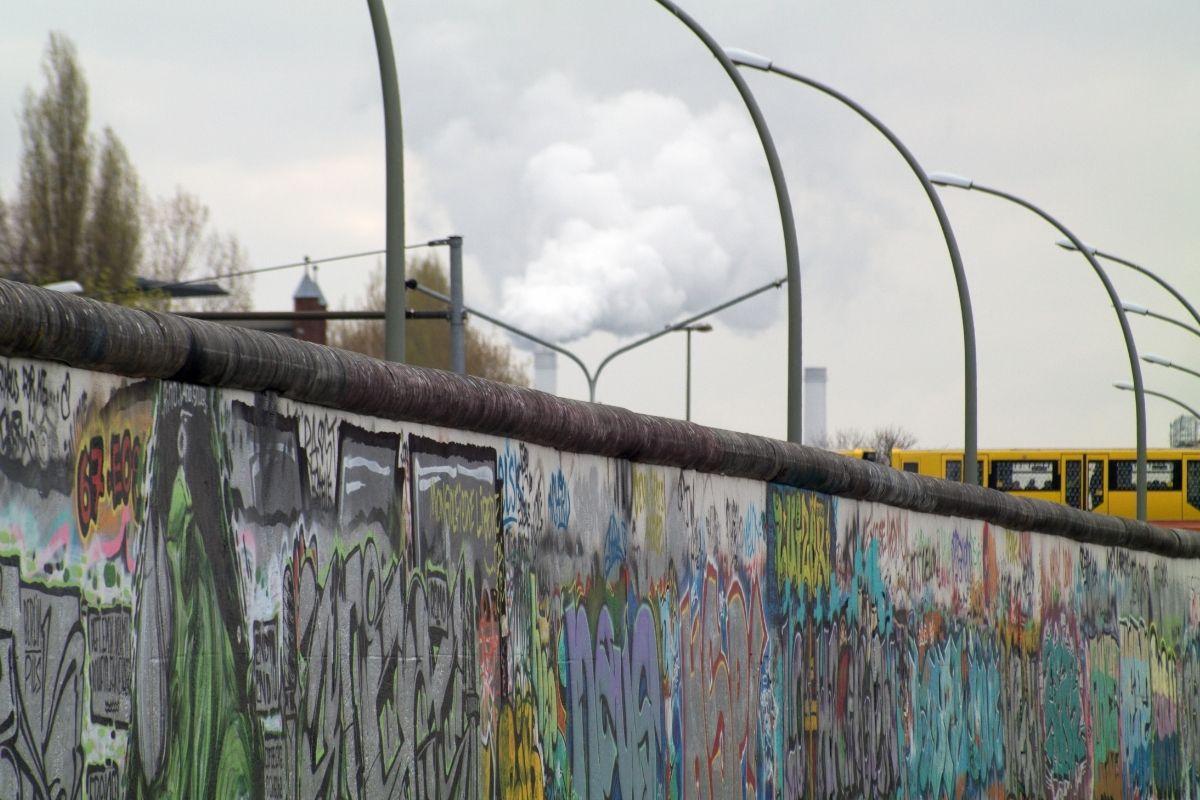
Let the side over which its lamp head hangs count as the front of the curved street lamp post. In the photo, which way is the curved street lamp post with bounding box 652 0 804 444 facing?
to the viewer's left

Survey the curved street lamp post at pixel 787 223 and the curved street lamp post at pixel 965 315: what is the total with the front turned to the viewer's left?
2

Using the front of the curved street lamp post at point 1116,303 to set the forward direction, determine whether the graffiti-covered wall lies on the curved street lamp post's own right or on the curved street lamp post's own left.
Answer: on the curved street lamp post's own left

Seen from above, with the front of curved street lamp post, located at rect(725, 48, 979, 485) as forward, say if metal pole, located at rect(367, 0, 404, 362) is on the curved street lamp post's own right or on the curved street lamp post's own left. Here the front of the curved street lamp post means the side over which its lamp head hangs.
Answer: on the curved street lamp post's own left

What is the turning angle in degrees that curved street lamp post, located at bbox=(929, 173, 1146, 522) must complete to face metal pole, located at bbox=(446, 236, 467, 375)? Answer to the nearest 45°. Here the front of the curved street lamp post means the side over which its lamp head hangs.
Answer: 0° — it already faces it

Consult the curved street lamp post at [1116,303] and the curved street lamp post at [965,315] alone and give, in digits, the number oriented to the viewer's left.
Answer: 2

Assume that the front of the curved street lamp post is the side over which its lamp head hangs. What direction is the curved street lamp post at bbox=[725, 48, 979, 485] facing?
to the viewer's left

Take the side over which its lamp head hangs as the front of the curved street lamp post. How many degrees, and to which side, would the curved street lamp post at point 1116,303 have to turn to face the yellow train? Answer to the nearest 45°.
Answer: approximately 90° to its right

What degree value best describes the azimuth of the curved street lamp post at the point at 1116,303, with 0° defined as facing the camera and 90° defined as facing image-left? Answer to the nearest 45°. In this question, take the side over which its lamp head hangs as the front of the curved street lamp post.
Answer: approximately 90°

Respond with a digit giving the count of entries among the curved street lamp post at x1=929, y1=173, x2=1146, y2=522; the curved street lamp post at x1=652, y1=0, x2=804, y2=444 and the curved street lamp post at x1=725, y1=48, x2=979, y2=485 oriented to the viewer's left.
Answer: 3
